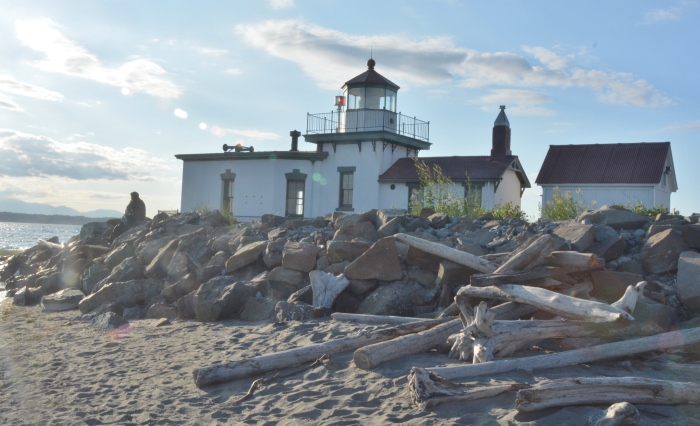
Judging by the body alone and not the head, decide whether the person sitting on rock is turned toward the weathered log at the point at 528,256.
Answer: no

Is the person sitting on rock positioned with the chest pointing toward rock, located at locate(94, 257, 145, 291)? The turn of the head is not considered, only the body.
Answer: no

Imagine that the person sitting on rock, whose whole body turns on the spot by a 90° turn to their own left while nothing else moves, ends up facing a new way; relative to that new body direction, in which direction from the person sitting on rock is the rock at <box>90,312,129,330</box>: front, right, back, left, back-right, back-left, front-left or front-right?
front

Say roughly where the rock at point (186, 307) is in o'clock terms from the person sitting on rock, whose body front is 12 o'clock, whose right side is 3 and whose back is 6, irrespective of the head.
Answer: The rock is roughly at 9 o'clock from the person sitting on rock.

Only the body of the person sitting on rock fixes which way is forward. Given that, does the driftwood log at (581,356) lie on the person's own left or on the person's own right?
on the person's own left

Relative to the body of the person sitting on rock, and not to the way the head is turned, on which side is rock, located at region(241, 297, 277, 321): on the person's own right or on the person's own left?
on the person's own left

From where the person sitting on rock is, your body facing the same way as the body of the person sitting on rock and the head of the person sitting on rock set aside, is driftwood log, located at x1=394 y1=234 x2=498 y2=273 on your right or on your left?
on your left

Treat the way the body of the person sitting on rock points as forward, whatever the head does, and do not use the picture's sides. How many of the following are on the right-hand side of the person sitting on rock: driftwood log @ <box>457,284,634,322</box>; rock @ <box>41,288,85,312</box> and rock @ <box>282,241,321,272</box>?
0

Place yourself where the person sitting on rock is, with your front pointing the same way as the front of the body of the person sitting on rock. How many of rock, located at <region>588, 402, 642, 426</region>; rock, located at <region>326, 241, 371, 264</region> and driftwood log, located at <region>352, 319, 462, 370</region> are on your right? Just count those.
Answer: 0

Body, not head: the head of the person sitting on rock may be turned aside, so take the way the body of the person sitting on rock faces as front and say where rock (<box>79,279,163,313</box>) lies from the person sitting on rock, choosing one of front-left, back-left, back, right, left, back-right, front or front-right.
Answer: left

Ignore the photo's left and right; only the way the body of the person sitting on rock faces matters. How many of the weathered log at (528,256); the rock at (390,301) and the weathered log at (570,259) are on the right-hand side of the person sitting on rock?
0

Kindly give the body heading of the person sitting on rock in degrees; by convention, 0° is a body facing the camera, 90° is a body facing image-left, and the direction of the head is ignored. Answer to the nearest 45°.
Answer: approximately 90°

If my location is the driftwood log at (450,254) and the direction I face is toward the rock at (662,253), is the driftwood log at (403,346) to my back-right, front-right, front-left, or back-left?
back-right

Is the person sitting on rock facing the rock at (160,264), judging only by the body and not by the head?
no
